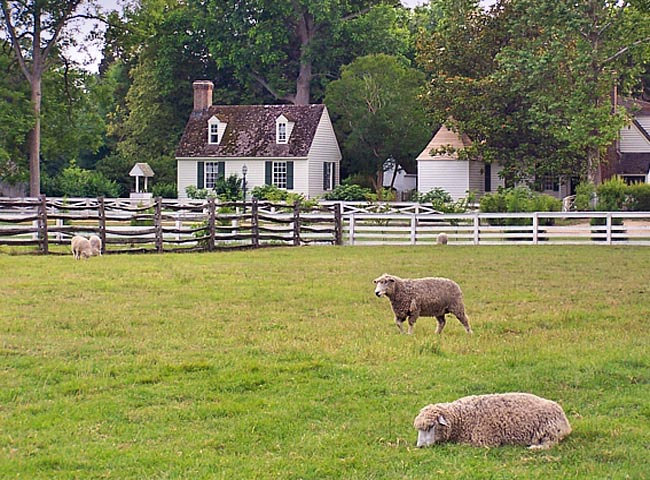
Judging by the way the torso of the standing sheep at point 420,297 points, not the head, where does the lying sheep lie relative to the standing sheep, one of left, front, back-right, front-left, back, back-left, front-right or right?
left

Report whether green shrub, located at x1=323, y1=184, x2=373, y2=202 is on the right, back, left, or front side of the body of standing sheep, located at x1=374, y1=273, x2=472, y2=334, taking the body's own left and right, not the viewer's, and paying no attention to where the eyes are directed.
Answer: right

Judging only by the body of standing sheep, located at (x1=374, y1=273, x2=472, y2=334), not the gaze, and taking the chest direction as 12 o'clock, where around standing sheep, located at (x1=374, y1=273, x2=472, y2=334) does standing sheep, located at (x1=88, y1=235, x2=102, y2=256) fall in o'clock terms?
standing sheep, located at (x1=88, y1=235, x2=102, y2=256) is roughly at 2 o'clock from standing sheep, located at (x1=374, y1=273, x2=472, y2=334).

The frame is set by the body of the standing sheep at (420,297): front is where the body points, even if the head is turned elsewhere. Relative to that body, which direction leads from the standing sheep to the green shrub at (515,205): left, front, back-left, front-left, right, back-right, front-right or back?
right

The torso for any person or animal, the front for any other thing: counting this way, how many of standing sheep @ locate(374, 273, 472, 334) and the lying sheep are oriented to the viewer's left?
2

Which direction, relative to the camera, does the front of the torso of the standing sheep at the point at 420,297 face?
to the viewer's left

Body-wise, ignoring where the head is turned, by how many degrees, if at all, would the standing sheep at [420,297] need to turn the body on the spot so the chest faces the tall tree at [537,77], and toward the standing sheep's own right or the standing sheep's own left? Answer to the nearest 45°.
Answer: approximately 90° to the standing sheep's own right

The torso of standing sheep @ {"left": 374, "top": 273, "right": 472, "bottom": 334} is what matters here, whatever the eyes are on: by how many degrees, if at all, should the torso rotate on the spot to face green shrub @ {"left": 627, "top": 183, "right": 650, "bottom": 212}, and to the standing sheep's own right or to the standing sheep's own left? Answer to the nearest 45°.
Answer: approximately 90° to the standing sheep's own right

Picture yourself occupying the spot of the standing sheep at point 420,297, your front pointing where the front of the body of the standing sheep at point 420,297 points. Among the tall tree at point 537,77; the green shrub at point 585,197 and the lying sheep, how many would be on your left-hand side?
1

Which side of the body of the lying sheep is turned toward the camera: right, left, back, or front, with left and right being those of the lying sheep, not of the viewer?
left

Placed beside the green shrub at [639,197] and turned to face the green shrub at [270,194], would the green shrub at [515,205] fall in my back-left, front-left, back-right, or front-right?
front-left

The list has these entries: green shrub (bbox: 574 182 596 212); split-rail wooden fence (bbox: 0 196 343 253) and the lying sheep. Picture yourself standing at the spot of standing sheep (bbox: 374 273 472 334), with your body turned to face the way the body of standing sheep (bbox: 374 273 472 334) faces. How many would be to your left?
1

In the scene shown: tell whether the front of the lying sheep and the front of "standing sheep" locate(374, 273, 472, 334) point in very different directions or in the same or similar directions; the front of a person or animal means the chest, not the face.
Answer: same or similar directions

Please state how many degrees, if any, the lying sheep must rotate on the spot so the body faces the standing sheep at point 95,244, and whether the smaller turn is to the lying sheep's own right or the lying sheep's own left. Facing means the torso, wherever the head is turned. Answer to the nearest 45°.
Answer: approximately 45° to the lying sheep's own right
